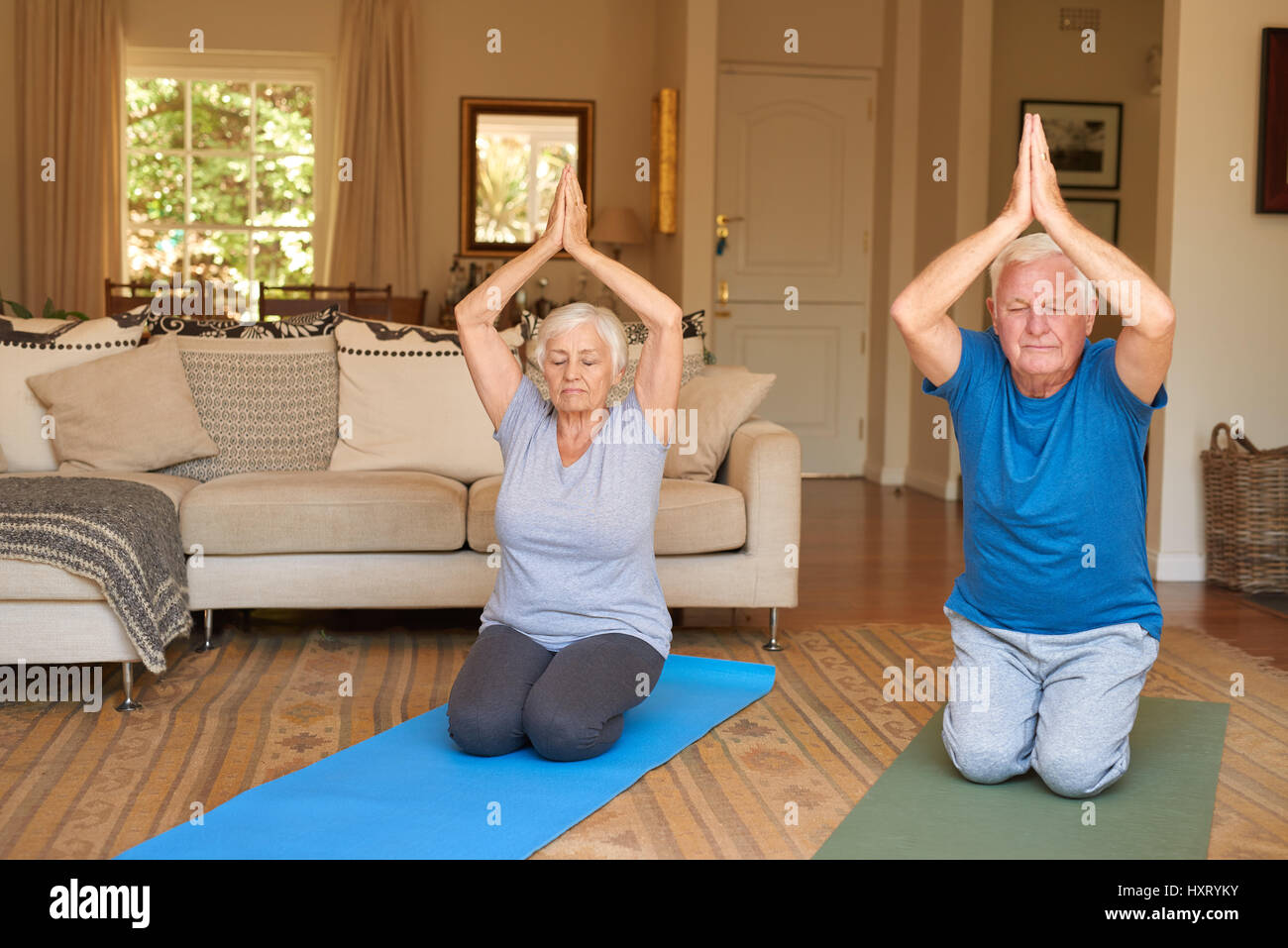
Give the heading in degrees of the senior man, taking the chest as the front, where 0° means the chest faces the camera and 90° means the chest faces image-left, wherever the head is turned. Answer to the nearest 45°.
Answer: approximately 0°

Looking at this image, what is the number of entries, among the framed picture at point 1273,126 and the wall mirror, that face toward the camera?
2

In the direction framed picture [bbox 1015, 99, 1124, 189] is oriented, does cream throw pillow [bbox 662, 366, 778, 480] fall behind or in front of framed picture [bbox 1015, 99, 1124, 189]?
in front

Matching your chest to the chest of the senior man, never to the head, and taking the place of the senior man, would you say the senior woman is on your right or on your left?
on your right

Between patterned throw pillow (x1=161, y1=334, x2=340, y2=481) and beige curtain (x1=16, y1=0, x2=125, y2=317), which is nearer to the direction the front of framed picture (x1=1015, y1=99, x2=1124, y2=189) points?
the patterned throw pillow
